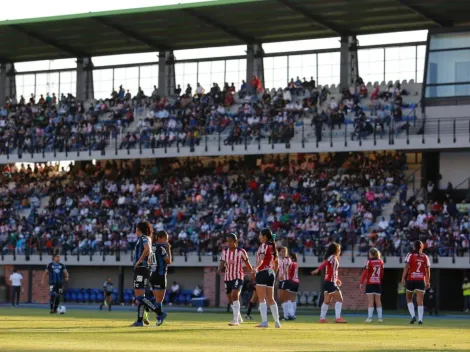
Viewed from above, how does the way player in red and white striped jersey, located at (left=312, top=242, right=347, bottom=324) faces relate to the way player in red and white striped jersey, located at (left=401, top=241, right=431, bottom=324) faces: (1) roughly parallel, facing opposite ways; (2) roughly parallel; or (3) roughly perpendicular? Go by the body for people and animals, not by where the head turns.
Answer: roughly perpendicular

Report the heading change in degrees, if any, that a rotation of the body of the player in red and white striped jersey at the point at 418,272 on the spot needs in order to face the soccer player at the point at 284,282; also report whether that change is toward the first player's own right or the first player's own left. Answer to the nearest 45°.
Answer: approximately 90° to the first player's own left

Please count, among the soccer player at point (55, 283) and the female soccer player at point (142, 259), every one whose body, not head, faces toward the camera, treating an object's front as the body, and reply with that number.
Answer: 1

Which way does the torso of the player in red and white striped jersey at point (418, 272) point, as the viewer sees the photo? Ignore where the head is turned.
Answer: away from the camera

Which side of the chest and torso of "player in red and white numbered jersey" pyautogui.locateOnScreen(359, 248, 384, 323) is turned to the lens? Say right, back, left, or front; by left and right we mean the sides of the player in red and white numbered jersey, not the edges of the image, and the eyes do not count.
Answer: back

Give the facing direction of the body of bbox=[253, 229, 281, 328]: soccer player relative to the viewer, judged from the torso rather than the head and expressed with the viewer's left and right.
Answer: facing to the left of the viewer

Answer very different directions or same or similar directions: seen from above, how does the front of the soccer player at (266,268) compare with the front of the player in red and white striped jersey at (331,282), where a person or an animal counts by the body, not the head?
very different directions

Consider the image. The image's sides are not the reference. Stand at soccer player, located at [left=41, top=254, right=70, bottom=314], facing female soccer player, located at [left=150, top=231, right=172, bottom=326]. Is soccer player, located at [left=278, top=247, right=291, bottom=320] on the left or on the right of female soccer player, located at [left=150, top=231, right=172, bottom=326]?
left

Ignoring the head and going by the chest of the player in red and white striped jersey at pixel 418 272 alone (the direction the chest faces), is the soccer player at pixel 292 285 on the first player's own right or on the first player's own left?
on the first player's own left
